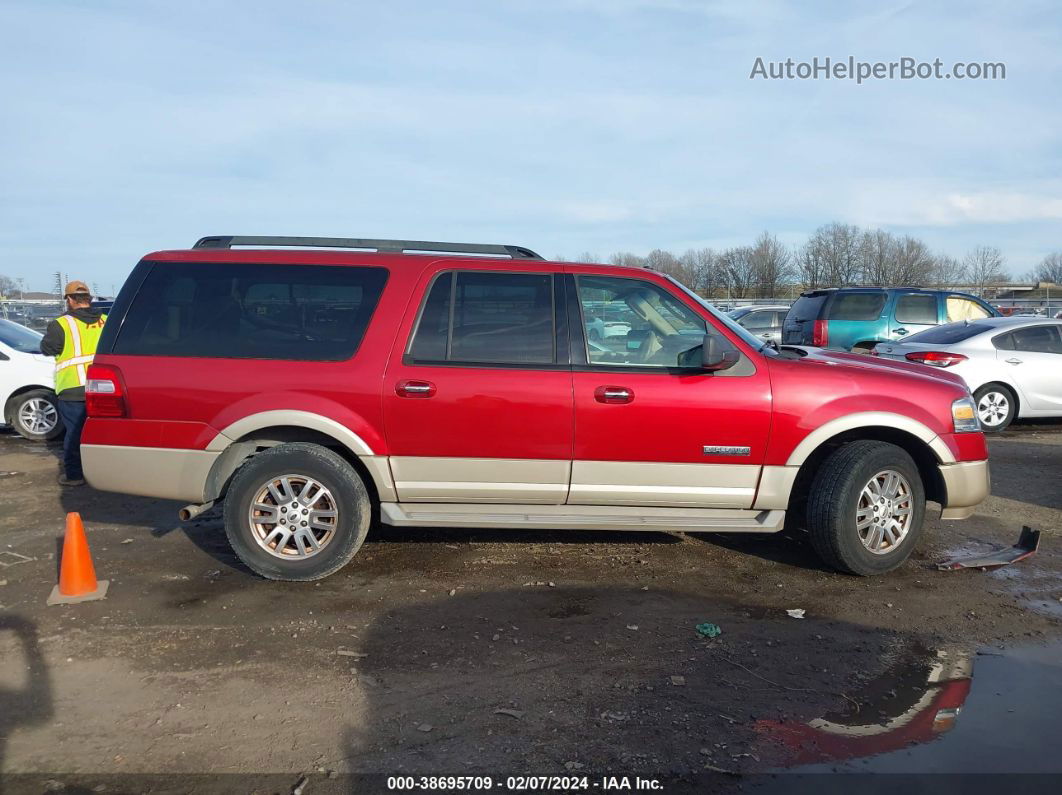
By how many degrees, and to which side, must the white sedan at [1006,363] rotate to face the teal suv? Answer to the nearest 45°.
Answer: approximately 90° to its left

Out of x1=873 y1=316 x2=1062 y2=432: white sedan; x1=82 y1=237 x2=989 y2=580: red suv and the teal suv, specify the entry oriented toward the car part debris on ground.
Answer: the red suv

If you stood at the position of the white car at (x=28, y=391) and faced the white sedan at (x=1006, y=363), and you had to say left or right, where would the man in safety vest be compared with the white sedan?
right

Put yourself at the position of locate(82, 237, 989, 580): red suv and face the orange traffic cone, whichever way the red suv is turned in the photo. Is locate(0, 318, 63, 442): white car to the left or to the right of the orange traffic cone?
right

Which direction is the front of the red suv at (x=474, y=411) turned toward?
to the viewer's right

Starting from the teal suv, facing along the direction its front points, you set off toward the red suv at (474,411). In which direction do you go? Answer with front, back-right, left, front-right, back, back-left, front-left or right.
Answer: back-right

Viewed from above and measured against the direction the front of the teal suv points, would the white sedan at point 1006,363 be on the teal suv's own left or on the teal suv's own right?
on the teal suv's own right

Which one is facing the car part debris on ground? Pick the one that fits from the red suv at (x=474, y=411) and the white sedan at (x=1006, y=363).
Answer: the red suv

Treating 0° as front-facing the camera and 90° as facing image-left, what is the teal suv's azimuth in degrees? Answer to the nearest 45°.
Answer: approximately 225°

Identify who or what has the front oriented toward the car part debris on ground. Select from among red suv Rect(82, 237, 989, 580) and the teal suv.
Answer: the red suv

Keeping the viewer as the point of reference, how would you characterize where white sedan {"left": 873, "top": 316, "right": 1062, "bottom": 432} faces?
facing away from the viewer and to the right of the viewer

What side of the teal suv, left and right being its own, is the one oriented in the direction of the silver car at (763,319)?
left
